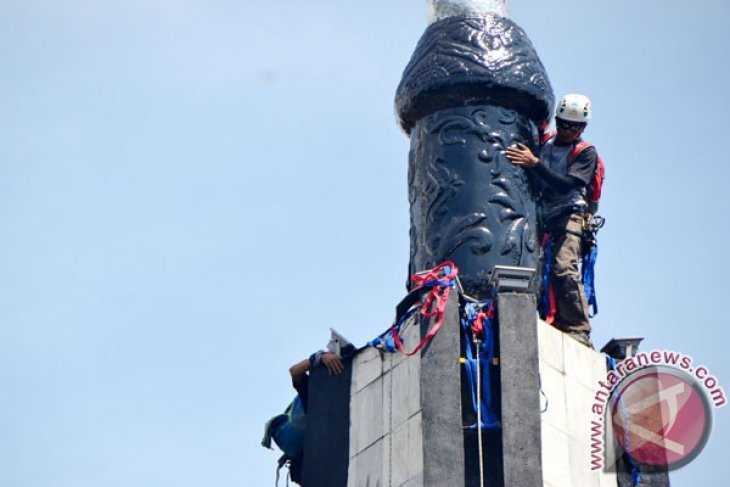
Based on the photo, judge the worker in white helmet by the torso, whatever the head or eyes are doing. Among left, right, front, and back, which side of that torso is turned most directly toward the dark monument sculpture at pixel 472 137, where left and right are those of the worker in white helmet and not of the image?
front

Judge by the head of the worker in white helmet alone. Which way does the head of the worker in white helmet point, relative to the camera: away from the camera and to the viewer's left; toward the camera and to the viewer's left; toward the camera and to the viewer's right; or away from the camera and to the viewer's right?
toward the camera and to the viewer's left

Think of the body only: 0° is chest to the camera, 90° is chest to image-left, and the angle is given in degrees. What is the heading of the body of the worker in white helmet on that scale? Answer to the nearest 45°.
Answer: approximately 45°

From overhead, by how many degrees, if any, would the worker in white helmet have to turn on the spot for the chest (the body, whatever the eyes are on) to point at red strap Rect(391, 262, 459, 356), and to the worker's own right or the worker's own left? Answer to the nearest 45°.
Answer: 0° — they already face it

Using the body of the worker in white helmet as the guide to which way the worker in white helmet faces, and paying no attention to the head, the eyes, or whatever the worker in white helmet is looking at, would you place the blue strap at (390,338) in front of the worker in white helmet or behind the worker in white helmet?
in front
